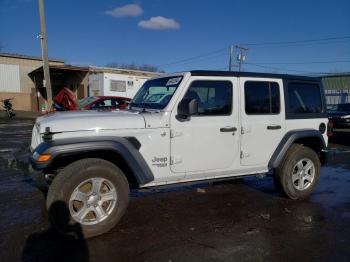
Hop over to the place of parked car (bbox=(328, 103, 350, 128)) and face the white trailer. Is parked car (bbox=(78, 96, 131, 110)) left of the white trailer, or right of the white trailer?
left

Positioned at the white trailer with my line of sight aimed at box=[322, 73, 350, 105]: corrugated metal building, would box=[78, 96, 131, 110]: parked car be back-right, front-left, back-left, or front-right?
back-right

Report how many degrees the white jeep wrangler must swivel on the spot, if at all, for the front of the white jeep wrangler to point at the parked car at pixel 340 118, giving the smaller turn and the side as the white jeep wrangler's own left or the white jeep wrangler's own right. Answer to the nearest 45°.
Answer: approximately 180°

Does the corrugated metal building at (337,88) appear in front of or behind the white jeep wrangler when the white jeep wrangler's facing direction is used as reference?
behind

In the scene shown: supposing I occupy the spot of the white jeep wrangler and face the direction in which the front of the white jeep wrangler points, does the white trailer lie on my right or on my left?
on my right

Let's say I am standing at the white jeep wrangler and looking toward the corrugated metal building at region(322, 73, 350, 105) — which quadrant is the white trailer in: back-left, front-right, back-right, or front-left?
front-left

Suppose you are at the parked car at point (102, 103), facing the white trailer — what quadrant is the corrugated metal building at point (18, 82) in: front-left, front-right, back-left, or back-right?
front-left

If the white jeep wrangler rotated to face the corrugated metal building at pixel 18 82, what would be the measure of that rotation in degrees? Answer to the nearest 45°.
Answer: approximately 90° to its right

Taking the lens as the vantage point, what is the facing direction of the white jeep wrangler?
facing the viewer and to the left of the viewer

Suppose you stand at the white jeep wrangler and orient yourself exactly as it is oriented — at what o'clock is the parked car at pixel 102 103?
The parked car is roughly at 4 o'clock from the white jeep wrangler.
